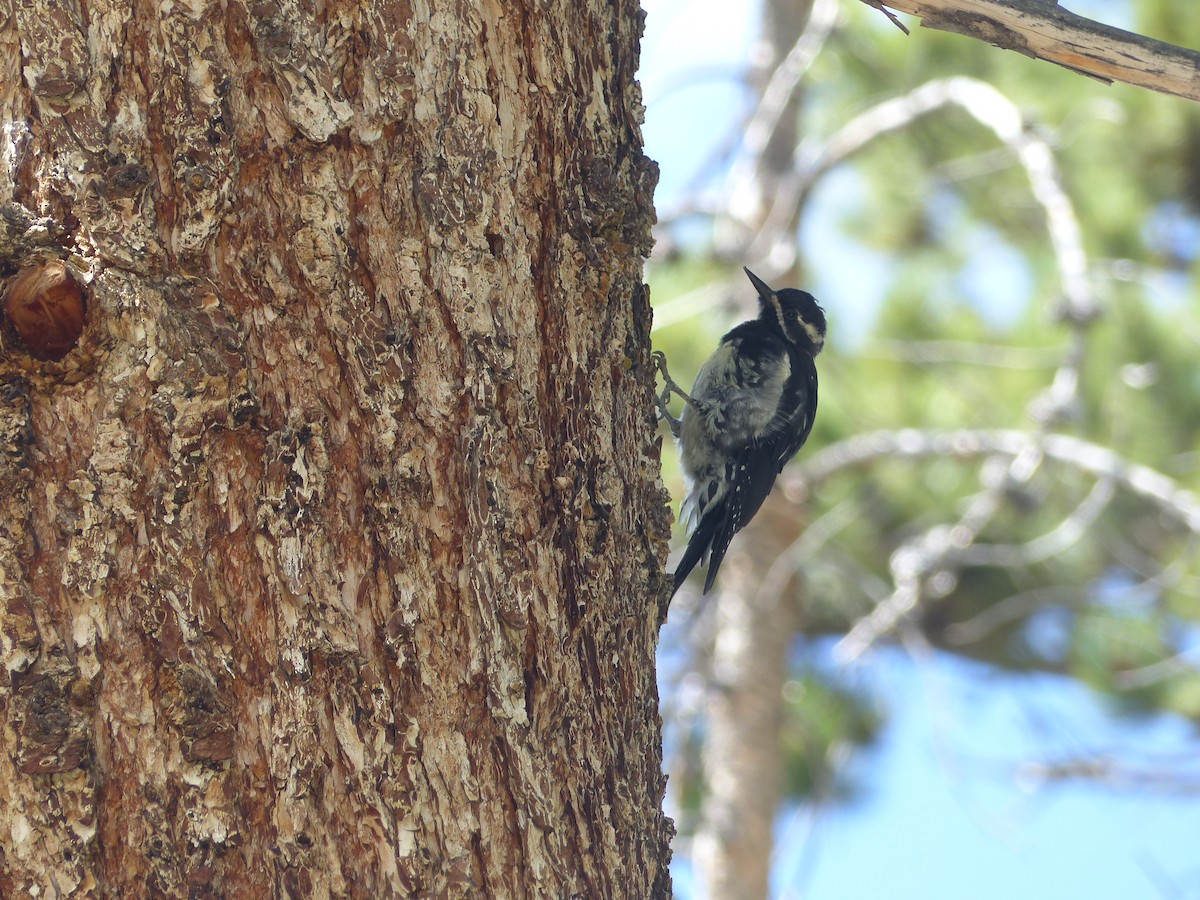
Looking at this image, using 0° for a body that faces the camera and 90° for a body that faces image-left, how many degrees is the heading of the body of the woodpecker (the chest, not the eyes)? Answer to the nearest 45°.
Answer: approximately 90°

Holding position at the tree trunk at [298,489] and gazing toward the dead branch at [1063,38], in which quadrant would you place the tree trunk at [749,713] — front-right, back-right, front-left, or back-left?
front-left

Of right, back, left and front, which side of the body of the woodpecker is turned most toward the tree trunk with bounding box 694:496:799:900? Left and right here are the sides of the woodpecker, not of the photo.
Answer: right
